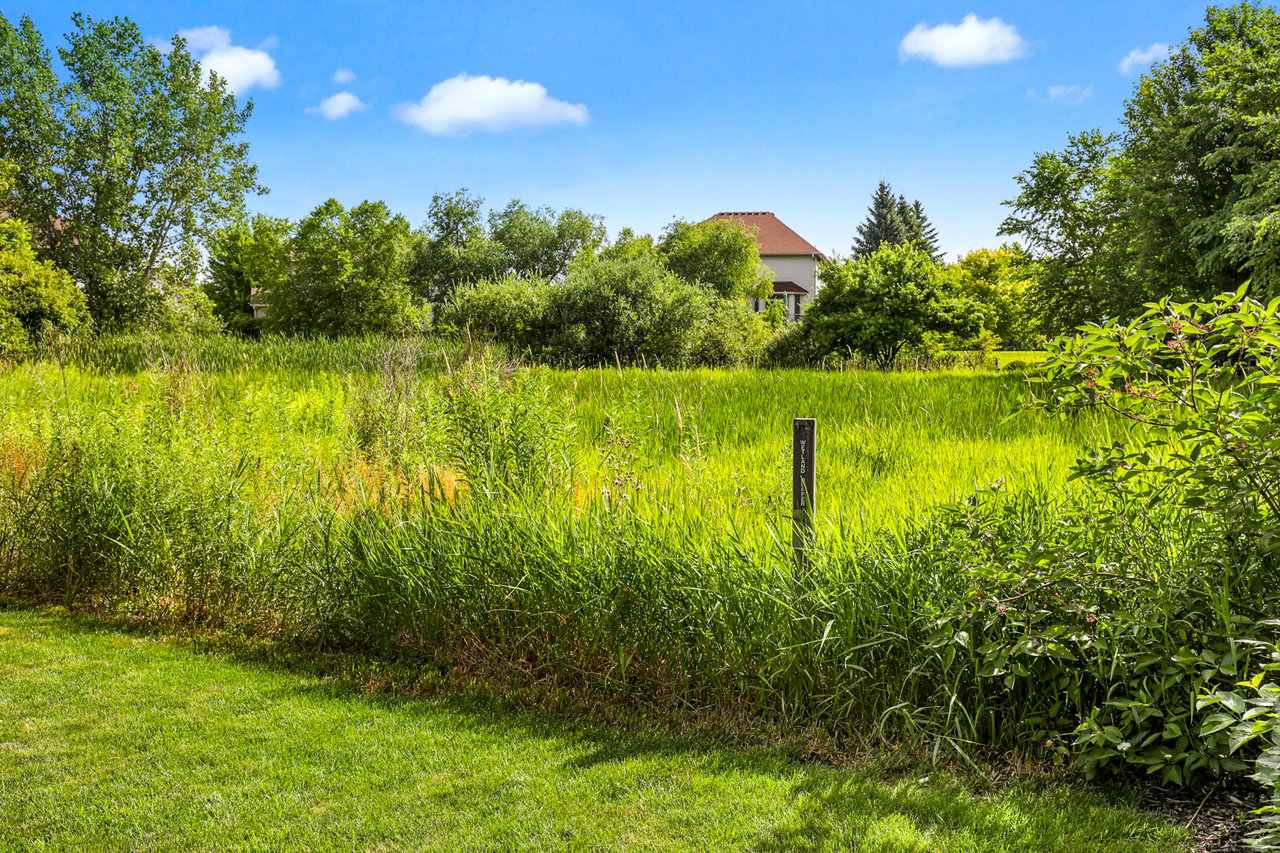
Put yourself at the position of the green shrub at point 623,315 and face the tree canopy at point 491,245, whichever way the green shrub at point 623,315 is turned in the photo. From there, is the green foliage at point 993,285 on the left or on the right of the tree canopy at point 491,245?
right

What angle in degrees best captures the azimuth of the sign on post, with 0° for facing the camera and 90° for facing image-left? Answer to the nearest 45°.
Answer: approximately 0°

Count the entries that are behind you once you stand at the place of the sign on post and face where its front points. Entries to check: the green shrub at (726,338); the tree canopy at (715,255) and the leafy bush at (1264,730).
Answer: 2

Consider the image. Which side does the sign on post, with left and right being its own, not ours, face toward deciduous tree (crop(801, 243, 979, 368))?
back

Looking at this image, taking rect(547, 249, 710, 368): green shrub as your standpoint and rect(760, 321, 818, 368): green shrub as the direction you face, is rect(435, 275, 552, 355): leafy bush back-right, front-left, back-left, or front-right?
back-left

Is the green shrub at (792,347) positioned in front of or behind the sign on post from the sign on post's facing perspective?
behind

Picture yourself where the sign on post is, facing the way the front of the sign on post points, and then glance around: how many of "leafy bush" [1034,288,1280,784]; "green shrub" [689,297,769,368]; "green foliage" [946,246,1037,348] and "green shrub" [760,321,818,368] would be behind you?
3

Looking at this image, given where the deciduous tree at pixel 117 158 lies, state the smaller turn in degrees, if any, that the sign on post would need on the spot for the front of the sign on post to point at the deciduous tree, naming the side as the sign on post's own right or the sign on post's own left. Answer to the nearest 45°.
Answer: approximately 135° to the sign on post's own right

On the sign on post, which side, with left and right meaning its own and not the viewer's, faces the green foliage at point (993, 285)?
back

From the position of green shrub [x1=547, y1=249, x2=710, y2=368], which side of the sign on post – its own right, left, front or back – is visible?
back

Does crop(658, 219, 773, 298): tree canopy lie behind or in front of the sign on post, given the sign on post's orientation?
behind

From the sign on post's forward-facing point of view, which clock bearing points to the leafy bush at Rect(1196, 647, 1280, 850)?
The leafy bush is roughly at 11 o'clock from the sign on post.

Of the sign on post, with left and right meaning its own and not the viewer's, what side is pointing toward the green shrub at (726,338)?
back
